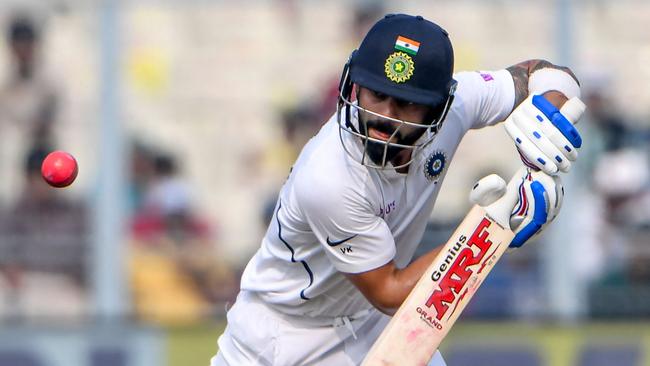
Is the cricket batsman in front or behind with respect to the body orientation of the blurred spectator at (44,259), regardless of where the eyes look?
in front

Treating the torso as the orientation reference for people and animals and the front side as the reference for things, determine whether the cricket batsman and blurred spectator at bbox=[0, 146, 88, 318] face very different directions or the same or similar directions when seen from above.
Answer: same or similar directions

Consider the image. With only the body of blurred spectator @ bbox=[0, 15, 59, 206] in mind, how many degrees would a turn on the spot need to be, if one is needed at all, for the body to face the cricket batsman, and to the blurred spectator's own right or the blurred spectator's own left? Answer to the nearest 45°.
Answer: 0° — they already face them

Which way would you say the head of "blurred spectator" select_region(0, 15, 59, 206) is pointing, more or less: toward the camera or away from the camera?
toward the camera

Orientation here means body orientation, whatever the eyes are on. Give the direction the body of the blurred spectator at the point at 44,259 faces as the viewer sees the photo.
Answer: toward the camera

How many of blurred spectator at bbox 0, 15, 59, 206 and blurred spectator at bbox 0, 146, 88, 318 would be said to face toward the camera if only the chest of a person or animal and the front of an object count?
2

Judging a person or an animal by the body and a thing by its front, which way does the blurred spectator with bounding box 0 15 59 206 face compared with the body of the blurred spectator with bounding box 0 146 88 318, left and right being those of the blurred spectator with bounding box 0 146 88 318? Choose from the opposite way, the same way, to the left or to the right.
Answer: the same way

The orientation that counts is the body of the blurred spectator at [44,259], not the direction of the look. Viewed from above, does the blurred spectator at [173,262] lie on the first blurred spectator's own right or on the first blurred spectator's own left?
on the first blurred spectator's own left

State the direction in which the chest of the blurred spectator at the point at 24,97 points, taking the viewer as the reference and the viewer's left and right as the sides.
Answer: facing the viewer

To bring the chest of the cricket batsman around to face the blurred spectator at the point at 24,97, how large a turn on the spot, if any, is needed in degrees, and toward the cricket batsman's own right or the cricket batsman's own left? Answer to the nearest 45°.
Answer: approximately 180°
